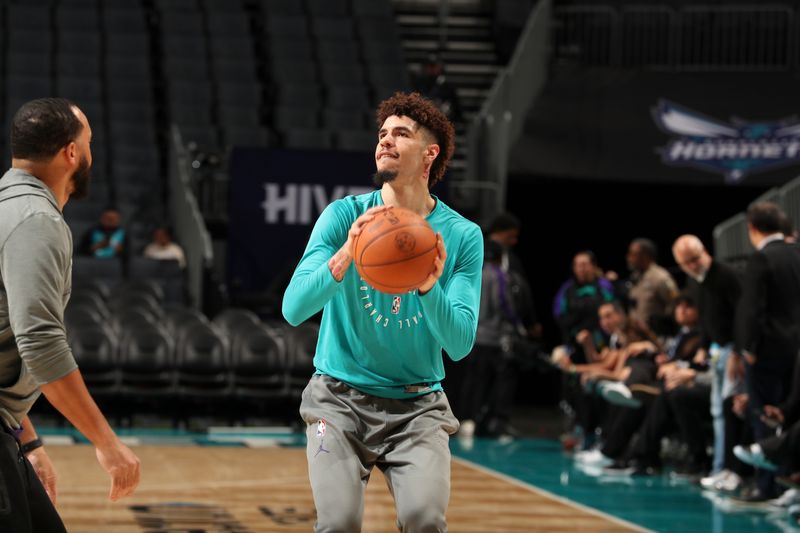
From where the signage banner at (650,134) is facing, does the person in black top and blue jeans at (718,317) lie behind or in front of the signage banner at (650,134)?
in front

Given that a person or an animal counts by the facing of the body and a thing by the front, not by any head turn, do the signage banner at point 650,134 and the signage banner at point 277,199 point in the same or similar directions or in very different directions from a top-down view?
same or similar directions

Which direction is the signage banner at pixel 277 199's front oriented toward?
toward the camera

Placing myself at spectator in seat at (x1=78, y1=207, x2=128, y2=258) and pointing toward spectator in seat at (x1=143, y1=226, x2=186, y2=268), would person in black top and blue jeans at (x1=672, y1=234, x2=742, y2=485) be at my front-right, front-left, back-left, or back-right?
front-right

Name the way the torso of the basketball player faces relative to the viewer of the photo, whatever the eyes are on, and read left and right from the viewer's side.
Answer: facing the viewer

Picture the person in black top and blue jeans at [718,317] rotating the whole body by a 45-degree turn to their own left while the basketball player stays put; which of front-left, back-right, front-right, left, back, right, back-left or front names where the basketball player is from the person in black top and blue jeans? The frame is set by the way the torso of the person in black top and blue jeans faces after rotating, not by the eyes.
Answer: front

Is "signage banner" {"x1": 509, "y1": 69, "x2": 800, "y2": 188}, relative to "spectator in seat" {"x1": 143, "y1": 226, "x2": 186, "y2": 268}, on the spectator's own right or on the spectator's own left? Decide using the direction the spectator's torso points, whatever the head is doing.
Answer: on the spectator's own left

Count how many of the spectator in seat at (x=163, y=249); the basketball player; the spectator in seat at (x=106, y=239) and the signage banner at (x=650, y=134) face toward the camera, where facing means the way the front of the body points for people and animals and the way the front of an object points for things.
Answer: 4

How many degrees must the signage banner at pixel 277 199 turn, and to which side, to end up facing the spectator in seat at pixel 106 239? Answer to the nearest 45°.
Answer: approximately 90° to its right

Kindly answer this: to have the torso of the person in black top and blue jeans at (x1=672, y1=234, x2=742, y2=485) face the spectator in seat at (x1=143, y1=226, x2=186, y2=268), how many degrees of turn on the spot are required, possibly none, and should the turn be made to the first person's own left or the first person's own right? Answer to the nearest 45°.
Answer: approximately 90° to the first person's own right

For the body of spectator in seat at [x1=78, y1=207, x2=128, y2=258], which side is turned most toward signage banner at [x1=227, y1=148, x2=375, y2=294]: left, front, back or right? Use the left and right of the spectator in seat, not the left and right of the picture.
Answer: left

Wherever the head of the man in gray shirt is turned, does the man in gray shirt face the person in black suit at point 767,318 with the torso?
yes

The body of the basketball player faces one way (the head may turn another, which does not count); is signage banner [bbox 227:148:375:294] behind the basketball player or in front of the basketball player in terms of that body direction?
behind

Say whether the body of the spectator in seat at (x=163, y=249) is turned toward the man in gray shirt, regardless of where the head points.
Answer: yes

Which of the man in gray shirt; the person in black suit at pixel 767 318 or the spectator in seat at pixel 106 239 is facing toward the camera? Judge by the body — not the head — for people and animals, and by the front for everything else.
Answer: the spectator in seat

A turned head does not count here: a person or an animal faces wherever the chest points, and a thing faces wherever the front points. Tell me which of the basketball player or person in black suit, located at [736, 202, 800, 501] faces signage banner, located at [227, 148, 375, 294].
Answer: the person in black suit

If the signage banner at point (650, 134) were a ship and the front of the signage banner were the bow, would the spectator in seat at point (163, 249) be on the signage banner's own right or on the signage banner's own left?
on the signage banner's own right

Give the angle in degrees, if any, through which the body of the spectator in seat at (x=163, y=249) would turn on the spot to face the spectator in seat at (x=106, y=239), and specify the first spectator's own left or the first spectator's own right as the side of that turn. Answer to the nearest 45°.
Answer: approximately 90° to the first spectator's own right

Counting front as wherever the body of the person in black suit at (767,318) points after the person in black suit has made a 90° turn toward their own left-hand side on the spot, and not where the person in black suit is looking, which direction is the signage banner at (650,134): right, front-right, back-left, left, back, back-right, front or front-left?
back-right

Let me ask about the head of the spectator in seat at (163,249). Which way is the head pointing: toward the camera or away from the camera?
toward the camera

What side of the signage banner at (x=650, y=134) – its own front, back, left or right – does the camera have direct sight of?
front

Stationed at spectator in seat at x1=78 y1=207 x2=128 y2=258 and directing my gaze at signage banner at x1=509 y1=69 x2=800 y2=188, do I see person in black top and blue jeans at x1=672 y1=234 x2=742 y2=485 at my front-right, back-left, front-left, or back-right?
front-right
